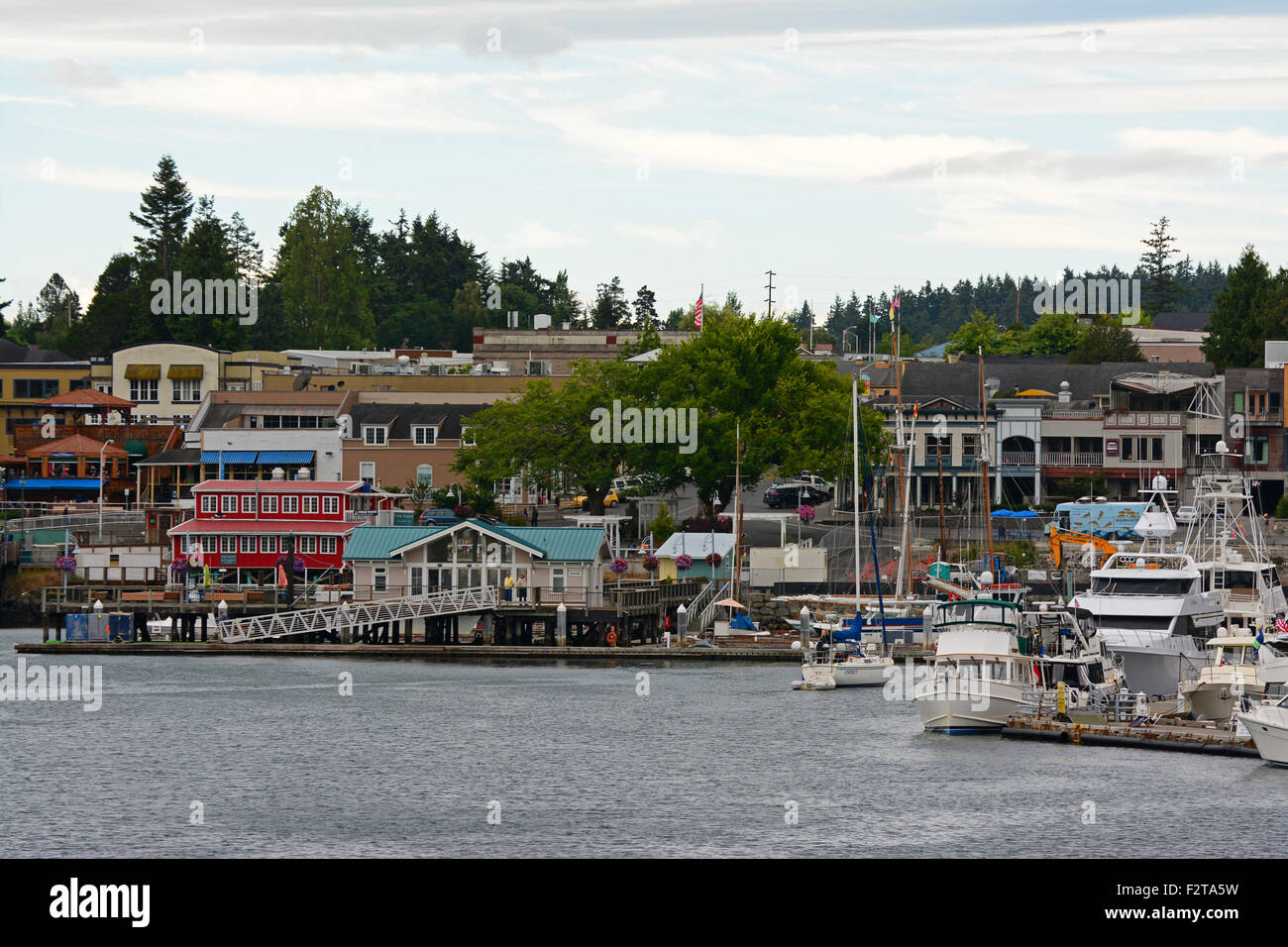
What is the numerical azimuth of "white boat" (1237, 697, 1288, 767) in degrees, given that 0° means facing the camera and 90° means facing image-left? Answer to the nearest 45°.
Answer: approximately 90°
